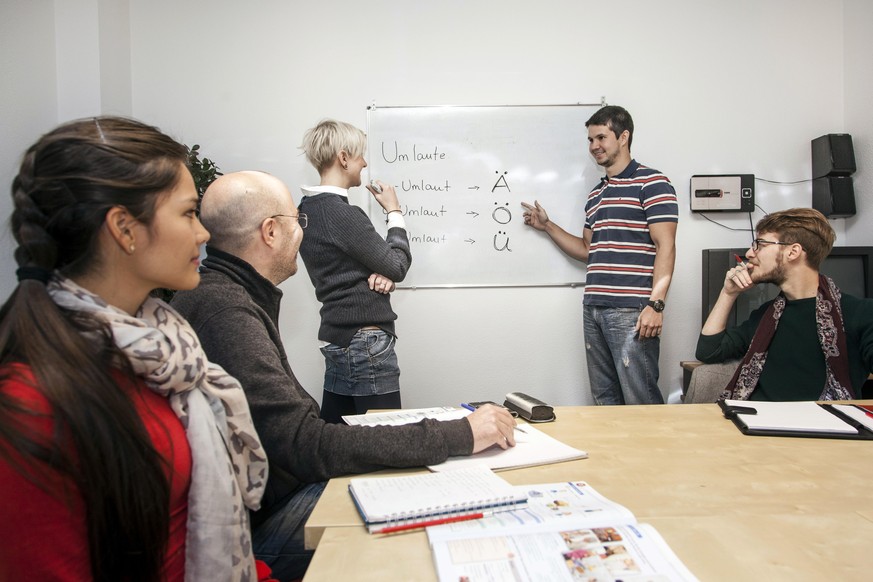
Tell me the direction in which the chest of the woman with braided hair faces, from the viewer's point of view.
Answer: to the viewer's right

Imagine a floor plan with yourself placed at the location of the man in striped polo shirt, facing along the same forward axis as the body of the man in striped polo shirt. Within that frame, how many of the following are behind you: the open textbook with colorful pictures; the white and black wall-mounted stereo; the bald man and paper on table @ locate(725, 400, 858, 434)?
1

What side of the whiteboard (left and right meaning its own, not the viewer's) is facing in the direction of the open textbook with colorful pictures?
front

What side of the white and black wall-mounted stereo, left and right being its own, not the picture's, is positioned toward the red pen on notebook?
front

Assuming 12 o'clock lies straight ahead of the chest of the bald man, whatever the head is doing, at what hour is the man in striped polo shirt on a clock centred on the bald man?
The man in striped polo shirt is roughly at 12 o'clock from the bald man.

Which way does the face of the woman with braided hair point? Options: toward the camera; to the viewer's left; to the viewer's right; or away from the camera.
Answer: to the viewer's right

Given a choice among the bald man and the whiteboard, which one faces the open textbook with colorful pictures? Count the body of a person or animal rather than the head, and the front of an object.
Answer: the whiteboard

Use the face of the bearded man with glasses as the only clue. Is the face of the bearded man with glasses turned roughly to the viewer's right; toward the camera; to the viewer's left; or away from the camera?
to the viewer's left

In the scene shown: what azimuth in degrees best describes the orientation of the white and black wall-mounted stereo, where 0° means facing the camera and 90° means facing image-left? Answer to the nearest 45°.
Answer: approximately 0°

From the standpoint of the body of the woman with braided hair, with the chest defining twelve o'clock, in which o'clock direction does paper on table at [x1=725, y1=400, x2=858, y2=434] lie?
The paper on table is roughly at 12 o'clock from the woman with braided hair.

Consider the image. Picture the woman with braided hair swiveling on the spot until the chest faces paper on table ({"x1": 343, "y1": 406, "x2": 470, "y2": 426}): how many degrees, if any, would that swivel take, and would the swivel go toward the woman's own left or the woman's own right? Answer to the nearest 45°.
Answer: approximately 45° to the woman's own left
